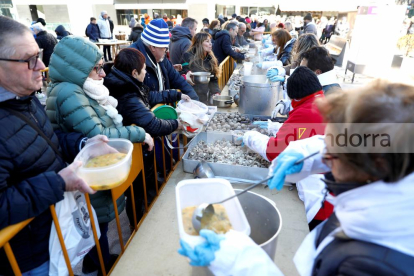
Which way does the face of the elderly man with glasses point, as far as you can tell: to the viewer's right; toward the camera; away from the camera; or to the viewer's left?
to the viewer's right

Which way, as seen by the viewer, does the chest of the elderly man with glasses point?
to the viewer's right

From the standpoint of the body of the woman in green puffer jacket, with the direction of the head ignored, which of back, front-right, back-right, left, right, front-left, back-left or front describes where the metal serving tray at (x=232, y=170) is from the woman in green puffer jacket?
front

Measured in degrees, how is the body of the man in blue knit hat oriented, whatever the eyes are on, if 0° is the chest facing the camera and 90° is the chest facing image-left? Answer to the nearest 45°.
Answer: approximately 315°

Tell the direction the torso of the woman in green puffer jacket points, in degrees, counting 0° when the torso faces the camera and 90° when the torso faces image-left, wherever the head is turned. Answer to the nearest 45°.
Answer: approximately 270°

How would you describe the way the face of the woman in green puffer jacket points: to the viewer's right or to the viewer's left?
to the viewer's right

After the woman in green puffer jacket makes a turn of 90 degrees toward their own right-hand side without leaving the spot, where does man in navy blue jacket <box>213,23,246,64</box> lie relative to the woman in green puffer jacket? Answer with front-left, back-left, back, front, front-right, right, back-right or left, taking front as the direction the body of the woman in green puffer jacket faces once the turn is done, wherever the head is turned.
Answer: back-left

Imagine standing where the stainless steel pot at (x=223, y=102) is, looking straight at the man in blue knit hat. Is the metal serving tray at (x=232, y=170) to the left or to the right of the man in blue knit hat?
left
